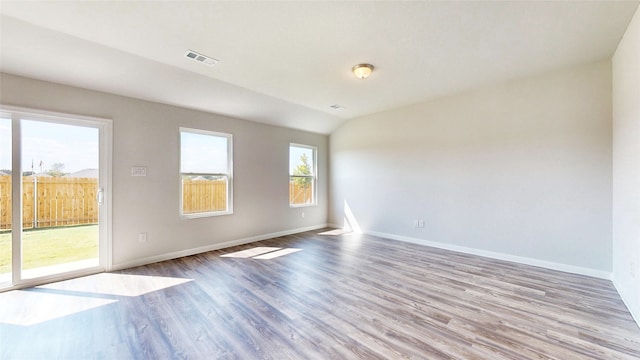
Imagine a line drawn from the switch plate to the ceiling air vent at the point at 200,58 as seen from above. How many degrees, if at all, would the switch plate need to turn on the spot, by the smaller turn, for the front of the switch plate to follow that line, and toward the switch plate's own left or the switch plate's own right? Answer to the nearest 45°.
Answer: approximately 45° to the switch plate's own left

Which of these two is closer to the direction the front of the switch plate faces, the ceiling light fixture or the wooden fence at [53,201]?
the ceiling light fixture

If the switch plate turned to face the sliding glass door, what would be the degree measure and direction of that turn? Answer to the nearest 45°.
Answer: approximately 90° to its right

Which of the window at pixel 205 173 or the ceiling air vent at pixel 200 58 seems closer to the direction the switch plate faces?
the ceiling air vent

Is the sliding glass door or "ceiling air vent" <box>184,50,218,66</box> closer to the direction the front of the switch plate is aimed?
the ceiling air vent

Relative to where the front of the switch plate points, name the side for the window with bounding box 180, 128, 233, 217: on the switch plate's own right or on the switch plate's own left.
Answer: on the switch plate's own left
